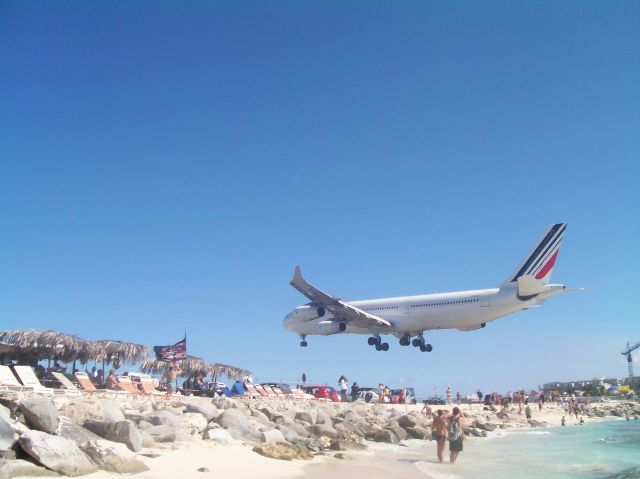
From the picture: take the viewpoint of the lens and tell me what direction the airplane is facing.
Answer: facing away from the viewer and to the left of the viewer

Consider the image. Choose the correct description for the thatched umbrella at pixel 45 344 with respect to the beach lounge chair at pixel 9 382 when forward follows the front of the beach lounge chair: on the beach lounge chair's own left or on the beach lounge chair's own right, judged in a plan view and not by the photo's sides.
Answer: on the beach lounge chair's own left

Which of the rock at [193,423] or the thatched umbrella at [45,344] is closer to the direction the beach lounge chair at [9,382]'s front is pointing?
the rock

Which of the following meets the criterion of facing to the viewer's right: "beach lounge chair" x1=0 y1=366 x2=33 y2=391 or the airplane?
the beach lounge chair

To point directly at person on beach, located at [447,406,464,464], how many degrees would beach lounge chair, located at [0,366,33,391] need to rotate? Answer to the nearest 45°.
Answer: approximately 45° to its right

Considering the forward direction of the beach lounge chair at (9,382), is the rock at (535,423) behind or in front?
in front

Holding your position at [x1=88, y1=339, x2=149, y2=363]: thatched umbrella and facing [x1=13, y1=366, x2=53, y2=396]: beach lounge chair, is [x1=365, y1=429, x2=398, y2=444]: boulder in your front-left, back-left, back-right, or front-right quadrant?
front-left

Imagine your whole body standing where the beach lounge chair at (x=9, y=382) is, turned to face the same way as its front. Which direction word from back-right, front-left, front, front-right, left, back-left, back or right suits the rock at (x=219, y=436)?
front-right

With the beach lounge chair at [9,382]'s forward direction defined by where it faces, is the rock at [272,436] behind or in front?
in front

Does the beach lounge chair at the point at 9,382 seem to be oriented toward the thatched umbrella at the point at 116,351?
no

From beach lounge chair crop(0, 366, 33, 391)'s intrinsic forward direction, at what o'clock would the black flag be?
The black flag is roughly at 10 o'clock from the beach lounge chair.

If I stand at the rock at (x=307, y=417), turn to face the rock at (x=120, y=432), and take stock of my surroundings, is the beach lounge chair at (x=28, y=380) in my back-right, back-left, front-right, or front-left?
front-right

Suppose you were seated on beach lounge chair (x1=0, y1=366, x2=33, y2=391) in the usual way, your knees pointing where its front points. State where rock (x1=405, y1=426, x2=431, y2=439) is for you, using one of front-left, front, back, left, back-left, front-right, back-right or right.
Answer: front

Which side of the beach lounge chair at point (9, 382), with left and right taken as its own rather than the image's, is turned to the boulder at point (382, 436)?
front

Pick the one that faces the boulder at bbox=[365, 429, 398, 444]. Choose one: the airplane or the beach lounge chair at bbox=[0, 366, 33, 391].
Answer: the beach lounge chair

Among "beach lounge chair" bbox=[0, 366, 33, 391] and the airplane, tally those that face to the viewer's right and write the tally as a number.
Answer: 1

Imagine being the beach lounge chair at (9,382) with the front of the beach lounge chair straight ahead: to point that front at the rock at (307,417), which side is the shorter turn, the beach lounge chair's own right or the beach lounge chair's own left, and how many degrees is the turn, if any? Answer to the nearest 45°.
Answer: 0° — it already faces it

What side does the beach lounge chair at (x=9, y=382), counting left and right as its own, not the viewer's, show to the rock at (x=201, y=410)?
front

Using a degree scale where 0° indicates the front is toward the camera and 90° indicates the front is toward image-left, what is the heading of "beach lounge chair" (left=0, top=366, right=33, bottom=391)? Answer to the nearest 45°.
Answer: approximately 270°
